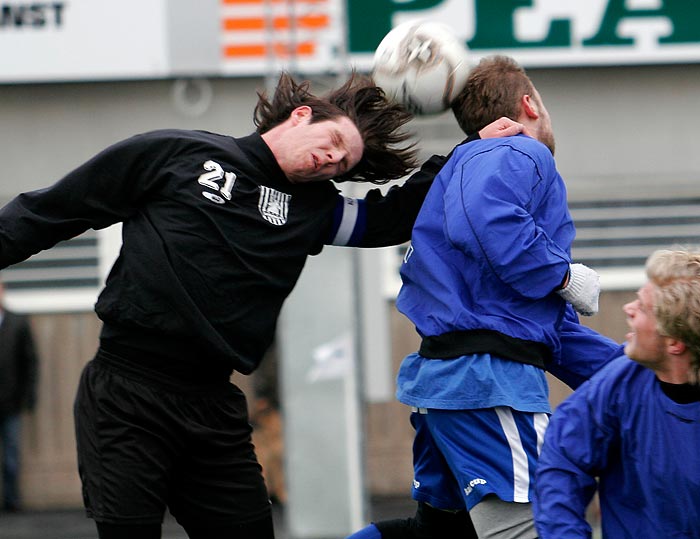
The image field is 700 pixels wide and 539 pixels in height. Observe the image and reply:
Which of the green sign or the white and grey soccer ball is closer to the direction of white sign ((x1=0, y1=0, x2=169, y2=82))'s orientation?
the white and grey soccer ball

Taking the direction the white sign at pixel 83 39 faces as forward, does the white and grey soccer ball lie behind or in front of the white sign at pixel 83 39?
in front

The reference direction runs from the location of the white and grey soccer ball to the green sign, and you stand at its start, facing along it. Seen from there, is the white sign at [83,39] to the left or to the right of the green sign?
left

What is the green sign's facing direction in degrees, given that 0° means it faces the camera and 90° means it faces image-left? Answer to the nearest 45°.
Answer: approximately 0°

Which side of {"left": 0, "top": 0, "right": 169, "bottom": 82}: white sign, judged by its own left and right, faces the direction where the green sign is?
left

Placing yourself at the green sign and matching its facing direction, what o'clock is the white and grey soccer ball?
The white and grey soccer ball is roughly at 12 o'clock from the green sign.

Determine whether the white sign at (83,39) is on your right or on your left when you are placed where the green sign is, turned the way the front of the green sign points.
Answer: on your right

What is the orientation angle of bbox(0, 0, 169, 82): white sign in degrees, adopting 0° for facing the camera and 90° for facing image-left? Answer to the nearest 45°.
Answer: approximately 0°

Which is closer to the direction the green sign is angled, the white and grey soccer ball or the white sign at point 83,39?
the white and grey soccer ball

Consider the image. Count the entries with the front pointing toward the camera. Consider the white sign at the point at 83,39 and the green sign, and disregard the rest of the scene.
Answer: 2
